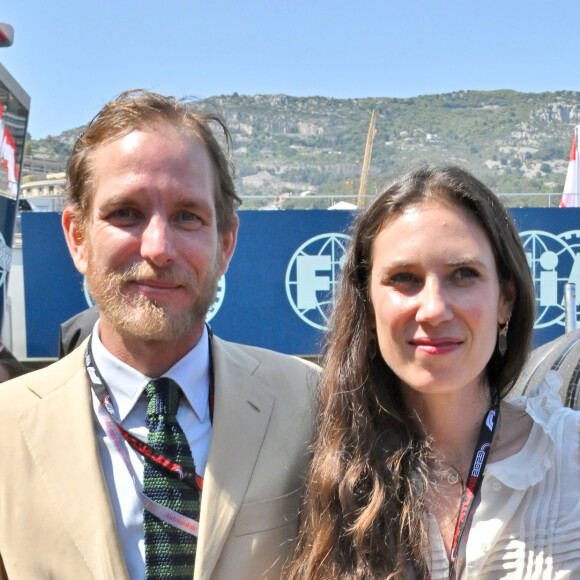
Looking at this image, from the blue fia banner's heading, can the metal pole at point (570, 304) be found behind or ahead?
ahead

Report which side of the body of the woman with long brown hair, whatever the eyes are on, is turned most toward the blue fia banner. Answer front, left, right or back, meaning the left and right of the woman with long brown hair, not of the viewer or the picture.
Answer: back

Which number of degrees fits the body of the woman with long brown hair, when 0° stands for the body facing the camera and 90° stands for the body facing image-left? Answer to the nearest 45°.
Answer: approximately 0°

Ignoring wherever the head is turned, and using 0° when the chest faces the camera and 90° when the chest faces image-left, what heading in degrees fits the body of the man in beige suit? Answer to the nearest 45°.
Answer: approximately 0°

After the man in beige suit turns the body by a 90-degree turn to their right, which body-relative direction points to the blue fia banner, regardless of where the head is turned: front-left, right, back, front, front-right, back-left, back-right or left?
right

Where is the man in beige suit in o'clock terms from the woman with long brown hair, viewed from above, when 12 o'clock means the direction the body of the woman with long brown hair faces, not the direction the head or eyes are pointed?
The man in beige suit is roughly at 3 o'clock from the woman with long brown hair.

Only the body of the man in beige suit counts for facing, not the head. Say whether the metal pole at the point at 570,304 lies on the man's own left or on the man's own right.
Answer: on the man's own left

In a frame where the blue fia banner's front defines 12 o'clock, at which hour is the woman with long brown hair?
The woman with long brown hair is roughly at 12 o'clock from the blue fia banner.

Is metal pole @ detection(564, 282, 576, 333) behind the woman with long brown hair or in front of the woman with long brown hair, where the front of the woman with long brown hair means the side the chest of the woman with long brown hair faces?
behind
